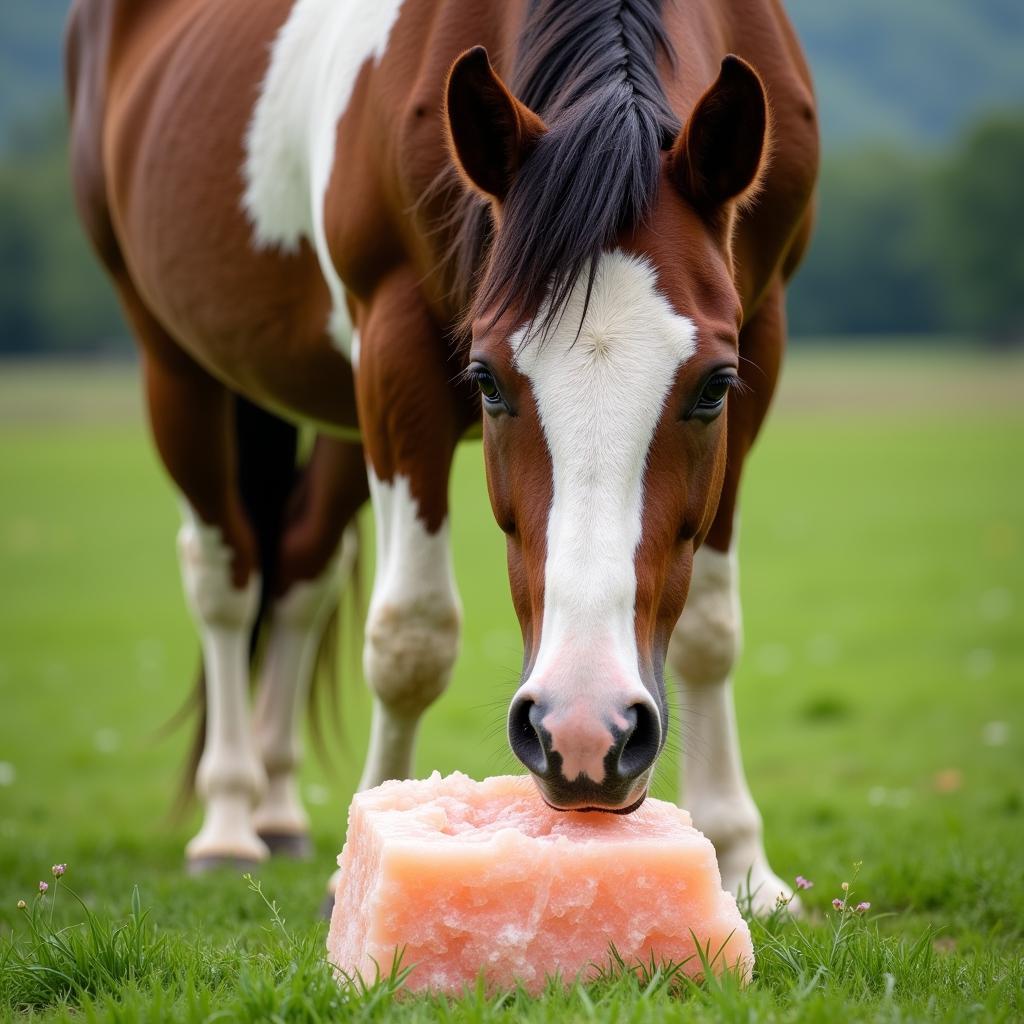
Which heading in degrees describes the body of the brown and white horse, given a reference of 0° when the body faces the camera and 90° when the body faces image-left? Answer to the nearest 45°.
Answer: approximately 315°
